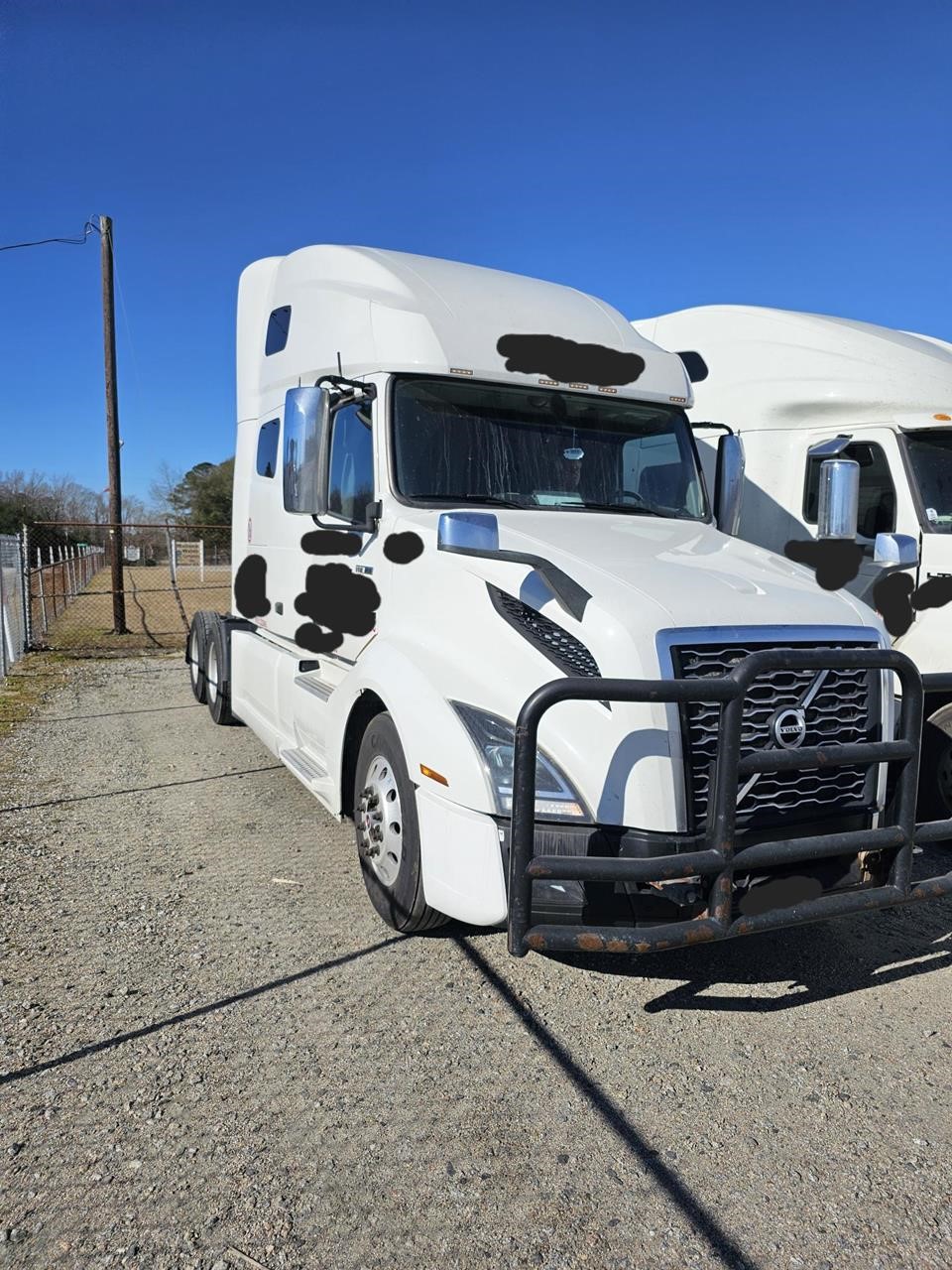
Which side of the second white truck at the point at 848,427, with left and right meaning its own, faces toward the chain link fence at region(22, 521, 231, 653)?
back

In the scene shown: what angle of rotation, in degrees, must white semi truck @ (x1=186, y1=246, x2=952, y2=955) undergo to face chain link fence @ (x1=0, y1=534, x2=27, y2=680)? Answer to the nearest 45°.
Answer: approximately 180°

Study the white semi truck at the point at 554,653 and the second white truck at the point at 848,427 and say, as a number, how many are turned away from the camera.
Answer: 0

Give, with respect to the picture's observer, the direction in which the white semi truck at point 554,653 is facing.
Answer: facing the viewer and to the right of the viewer

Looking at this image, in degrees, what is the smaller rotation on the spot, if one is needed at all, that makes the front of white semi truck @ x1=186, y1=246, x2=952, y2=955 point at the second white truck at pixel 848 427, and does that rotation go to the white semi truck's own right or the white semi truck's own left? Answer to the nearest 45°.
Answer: approximately 90° to the white semi truck's own left

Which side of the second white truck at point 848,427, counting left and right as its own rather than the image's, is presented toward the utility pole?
back
